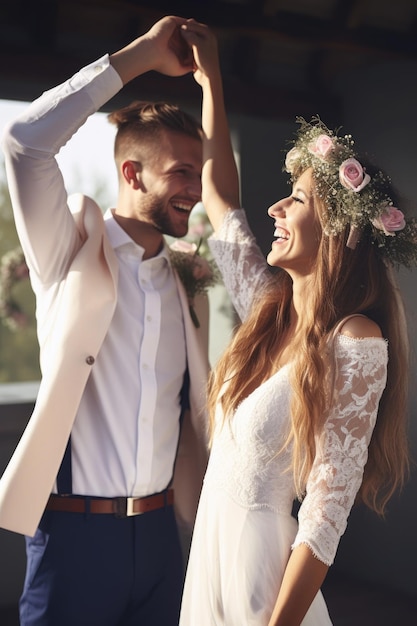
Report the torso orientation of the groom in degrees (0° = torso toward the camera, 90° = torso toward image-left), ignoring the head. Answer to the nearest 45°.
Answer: approximately 315°
